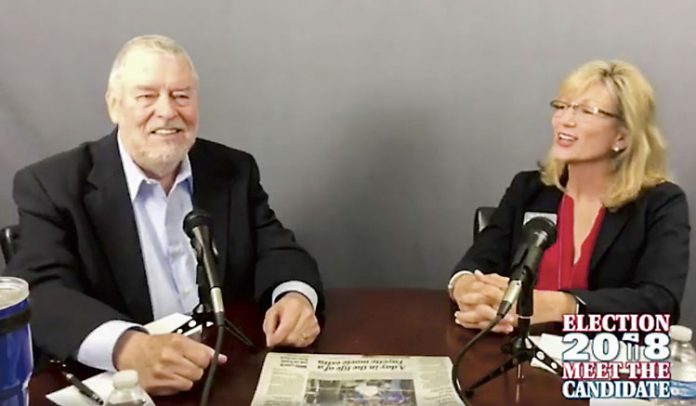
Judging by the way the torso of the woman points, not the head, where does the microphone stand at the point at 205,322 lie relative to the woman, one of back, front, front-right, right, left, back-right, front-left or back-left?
front

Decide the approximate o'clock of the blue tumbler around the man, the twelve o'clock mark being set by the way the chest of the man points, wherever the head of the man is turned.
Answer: The blue tumbler is roughly at 2 o'clock from the man.

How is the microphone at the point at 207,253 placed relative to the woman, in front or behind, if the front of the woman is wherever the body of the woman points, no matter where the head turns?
in front

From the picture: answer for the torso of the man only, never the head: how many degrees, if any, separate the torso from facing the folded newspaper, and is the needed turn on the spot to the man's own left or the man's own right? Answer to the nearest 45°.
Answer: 0° — they already face it

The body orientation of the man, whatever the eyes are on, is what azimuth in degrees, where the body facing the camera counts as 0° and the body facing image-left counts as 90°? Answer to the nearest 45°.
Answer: approximately 315°

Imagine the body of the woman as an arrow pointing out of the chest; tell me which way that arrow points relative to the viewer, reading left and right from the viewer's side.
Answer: facing the viewer and to the left of the viewer

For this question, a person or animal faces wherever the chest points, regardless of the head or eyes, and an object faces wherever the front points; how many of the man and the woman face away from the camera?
0

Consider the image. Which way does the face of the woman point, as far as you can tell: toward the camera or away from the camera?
toward the camera

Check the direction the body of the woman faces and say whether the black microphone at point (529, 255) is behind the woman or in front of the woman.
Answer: in front

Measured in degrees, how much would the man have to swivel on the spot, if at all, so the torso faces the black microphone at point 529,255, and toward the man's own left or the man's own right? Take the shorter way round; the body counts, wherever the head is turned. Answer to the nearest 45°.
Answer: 0° — they already face it

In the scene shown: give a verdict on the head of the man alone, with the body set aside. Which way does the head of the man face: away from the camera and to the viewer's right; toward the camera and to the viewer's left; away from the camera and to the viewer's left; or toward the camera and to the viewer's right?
toward the camera and to the viewer's right

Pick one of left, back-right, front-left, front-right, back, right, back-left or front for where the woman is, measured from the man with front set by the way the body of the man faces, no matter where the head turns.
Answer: front-left
